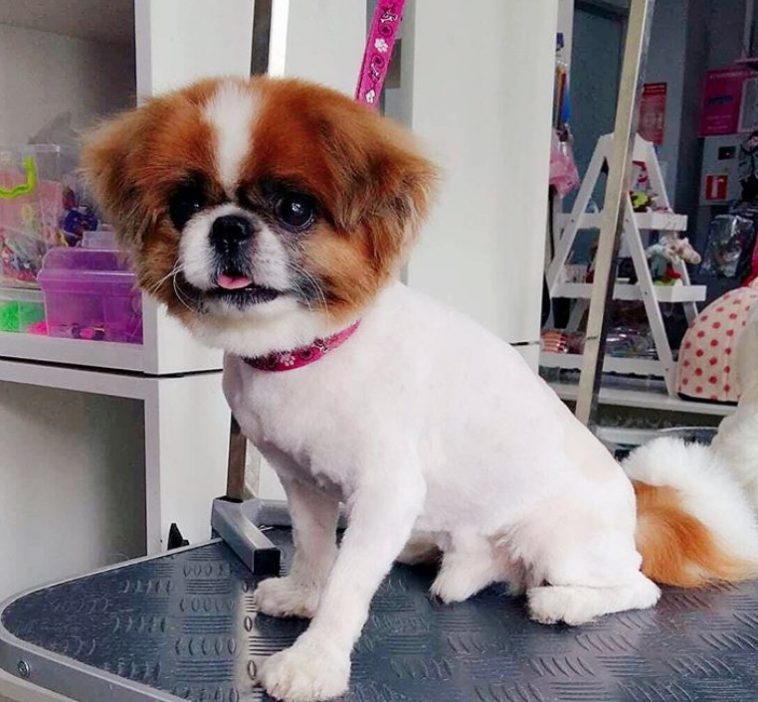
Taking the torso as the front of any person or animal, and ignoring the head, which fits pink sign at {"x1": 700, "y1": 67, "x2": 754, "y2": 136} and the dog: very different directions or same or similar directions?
same or similar directions

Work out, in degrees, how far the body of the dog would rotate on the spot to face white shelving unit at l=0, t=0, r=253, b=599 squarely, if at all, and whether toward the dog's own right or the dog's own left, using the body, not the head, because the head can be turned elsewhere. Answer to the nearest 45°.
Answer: approximately 90° to the dog's own right

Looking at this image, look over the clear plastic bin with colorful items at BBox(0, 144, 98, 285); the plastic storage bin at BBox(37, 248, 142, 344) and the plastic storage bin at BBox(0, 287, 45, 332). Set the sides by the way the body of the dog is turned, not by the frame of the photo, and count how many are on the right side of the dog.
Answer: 3

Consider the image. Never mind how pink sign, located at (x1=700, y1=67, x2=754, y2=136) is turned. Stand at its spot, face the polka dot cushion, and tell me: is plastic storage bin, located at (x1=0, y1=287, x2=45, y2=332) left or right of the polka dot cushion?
right

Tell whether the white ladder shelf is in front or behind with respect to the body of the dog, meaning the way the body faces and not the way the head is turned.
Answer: behind

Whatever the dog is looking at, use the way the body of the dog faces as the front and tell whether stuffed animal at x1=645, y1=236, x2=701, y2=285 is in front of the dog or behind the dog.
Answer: behind

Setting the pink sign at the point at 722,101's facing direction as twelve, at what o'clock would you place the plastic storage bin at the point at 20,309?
The plastic storage bin is roughly at 1 o'clock from the pink sign.

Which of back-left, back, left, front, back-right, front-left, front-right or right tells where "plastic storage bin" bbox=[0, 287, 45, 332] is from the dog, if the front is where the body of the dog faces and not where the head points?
right

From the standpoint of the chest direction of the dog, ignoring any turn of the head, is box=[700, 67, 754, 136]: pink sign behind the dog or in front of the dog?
behind

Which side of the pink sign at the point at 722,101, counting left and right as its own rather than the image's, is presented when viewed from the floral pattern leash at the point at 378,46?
front

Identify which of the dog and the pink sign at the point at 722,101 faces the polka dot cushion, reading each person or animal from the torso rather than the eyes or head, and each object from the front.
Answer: the pink sign

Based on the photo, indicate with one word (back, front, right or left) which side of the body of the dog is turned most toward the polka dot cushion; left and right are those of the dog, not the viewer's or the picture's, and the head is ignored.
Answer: back

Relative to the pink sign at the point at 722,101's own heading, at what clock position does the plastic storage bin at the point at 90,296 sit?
The plastic storage bin is roughly at 1 o'clock from the pink sign.

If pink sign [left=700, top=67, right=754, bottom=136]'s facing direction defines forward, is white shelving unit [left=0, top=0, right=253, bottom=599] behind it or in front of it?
in front

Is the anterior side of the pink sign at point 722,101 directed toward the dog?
yes

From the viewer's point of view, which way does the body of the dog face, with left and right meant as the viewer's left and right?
facing the viewer and to the left of the viewer

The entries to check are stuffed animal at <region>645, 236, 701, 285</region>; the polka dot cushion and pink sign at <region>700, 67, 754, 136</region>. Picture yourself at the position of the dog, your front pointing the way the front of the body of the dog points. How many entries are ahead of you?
0

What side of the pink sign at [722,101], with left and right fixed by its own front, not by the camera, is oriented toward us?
front
